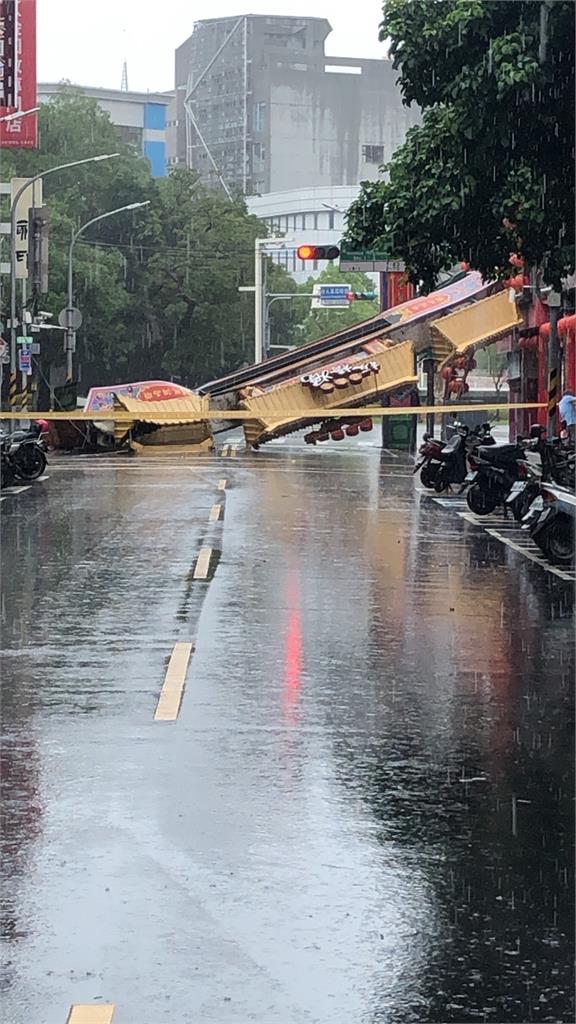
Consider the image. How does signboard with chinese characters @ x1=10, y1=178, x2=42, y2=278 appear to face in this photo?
toward the camera

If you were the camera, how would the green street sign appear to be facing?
facing the viewer

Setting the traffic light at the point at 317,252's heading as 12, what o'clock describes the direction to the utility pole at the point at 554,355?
The utility pole is roughly at 11 o'clock from the traffic light.

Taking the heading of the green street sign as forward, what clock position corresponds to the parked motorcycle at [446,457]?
The parked motorcycle is roughly at 12 o'clock from the green street sign.

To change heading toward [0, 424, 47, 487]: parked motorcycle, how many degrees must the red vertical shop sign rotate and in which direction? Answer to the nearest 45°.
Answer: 0° — it already faces it

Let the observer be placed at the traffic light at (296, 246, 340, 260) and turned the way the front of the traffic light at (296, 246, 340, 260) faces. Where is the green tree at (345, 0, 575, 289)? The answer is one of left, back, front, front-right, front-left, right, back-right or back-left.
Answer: front

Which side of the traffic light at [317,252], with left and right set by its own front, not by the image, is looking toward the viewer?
front
